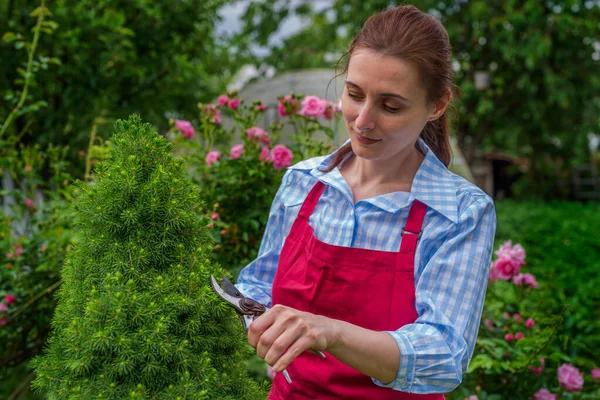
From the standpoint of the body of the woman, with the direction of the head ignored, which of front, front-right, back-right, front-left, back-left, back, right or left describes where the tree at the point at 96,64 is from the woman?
right

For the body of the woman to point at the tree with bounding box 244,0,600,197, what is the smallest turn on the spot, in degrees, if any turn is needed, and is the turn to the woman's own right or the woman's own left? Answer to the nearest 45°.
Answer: approximately 135° to the woman's own right

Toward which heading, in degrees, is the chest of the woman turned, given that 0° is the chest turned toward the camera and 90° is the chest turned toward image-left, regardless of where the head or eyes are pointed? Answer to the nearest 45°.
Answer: approximately 45°

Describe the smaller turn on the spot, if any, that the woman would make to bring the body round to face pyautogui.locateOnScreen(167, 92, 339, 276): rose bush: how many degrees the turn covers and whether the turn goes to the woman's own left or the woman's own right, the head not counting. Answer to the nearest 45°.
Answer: approximately 90° to the woman's own right

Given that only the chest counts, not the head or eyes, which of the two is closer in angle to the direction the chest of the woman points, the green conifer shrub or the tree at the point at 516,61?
the green conifer shrub

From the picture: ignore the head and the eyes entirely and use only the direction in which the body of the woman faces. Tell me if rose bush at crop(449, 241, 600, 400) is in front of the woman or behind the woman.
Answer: behind

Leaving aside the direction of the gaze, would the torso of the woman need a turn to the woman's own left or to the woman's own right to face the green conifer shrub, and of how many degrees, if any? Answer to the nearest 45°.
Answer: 0° — they already face it

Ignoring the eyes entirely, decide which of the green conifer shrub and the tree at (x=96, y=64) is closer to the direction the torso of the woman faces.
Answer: the green conifer shrub
